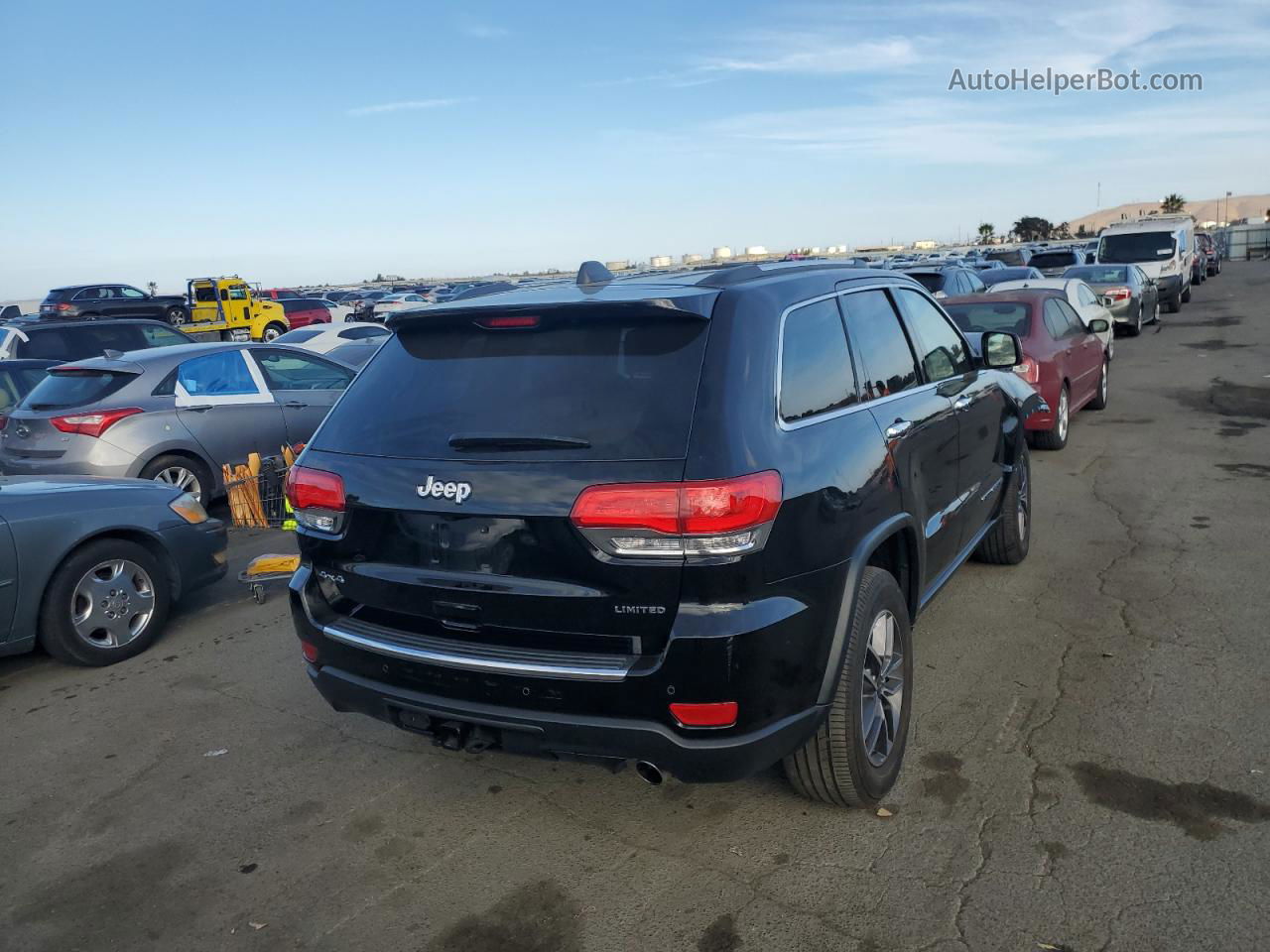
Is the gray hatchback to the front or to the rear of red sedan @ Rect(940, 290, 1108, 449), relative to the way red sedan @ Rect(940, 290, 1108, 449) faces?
to the rear

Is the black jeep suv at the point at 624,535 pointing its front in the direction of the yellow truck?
no

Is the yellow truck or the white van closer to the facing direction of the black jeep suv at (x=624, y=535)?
the white van

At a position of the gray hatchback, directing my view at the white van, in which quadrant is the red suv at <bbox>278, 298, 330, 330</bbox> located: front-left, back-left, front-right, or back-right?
front-left

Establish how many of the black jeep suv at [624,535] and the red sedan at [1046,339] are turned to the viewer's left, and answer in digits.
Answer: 0

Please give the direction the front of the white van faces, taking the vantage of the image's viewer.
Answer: facing the viewer and to the left of the viewer

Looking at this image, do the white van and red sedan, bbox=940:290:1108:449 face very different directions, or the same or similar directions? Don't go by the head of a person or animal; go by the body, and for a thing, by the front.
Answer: very different directions

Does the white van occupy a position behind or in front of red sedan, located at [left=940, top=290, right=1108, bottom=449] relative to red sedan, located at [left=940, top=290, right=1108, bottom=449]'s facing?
in front

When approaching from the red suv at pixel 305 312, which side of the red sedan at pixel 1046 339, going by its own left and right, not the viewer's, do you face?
left

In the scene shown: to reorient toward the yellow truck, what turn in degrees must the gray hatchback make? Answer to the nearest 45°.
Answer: approximately 45° to its left

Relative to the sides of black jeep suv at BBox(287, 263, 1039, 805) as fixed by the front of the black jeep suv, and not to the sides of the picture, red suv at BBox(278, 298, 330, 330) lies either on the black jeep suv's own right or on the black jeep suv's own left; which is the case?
on the black jeep suv's own left

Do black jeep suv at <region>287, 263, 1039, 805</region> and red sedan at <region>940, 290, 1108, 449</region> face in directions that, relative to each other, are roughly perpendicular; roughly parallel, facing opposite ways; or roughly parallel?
roughly parallel

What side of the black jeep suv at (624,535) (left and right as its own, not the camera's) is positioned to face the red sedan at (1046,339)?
front

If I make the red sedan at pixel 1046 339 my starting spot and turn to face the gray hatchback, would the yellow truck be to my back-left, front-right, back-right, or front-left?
front-right

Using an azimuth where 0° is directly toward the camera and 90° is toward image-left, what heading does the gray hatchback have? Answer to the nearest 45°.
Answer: approximately 225°

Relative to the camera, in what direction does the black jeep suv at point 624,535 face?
facing away from the viewer and to the right of the viewer

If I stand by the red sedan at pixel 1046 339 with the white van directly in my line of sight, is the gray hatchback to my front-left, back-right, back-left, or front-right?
back-left

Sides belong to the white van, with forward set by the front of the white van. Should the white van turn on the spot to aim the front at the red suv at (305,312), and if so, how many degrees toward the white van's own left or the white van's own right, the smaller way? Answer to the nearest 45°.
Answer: approximately 45° to the white van's own right

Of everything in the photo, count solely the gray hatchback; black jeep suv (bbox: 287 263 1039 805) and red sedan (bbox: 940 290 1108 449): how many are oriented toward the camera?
0

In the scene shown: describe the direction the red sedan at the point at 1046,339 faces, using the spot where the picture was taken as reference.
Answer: facing away from the viewer and to the right of the viewer
